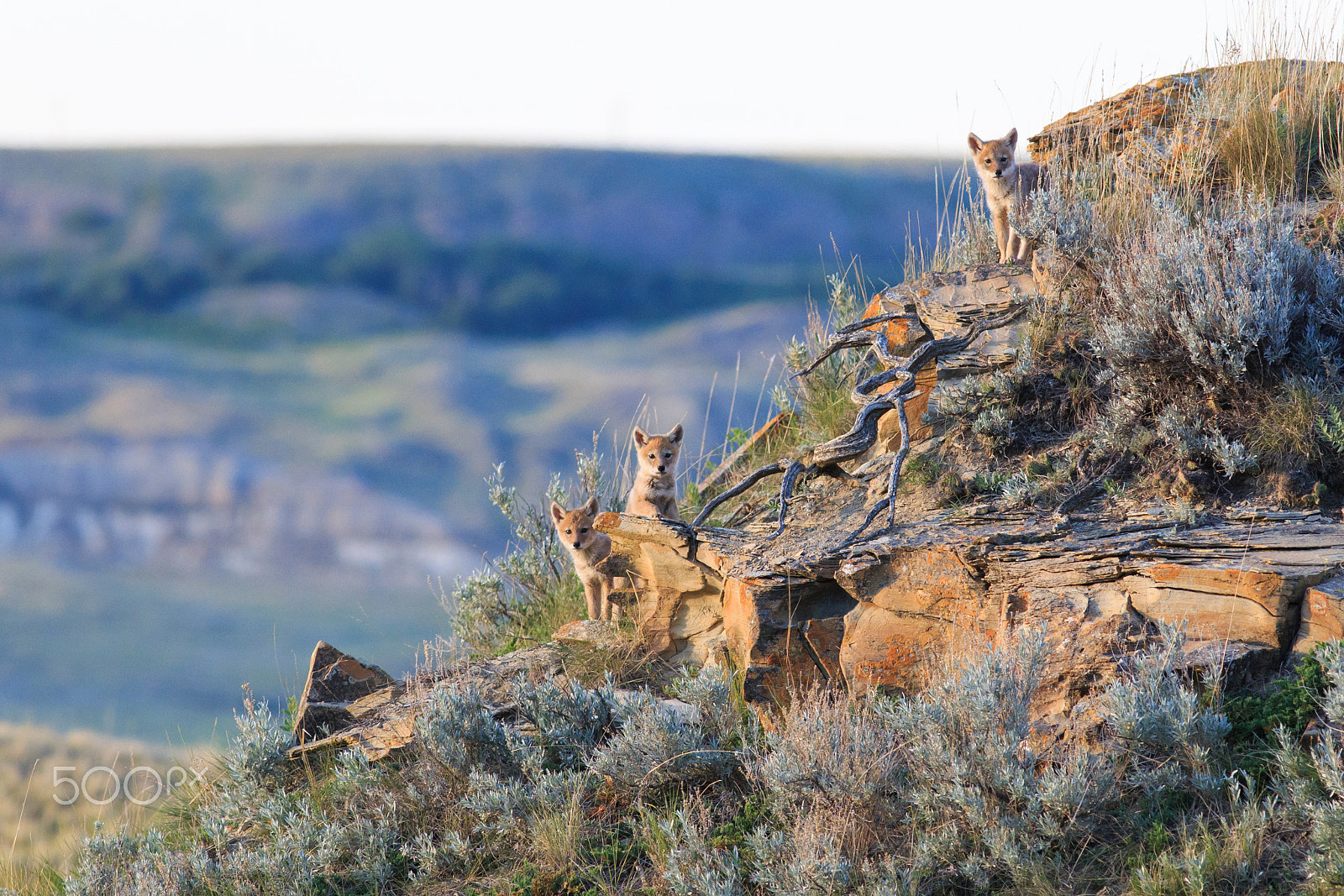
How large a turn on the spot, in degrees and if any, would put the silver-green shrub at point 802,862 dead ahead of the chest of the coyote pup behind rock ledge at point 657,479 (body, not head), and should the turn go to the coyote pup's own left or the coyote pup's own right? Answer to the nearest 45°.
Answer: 0° — it already faces it

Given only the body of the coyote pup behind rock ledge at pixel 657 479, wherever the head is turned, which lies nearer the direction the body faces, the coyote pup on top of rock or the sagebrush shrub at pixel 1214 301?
the sagebrush shrub

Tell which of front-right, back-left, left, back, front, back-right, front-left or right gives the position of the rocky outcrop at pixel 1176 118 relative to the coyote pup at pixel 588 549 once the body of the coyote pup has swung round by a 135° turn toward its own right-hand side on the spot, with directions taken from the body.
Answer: right

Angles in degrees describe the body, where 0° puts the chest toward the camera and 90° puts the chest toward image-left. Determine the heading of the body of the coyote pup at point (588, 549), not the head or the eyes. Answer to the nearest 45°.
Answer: approximately 45°

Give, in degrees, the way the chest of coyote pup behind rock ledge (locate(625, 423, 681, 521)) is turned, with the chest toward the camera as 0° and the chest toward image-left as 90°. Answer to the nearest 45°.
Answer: approximately 0°

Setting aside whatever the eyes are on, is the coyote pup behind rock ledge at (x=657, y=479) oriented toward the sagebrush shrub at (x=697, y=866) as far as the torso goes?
yes

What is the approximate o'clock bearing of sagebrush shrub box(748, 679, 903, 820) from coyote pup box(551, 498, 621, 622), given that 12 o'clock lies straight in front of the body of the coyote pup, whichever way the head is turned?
The sagebrush shrub is roughly at 10 o'clock from the coyote pup.

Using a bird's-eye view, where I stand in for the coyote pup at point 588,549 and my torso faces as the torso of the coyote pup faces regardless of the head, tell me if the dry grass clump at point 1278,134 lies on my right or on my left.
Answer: on my left

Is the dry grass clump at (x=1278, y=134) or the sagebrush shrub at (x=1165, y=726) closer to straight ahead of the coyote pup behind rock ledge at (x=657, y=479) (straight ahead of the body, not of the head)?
the sagebrush shrub

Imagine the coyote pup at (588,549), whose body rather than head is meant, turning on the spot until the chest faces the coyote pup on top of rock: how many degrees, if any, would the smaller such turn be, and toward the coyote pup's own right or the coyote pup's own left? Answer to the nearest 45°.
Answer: approximately 135° to the coyote pup's own left

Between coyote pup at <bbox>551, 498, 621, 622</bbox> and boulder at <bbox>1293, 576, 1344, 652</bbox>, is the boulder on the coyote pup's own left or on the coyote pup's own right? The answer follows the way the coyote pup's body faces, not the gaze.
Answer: on the coyote pup's own left
